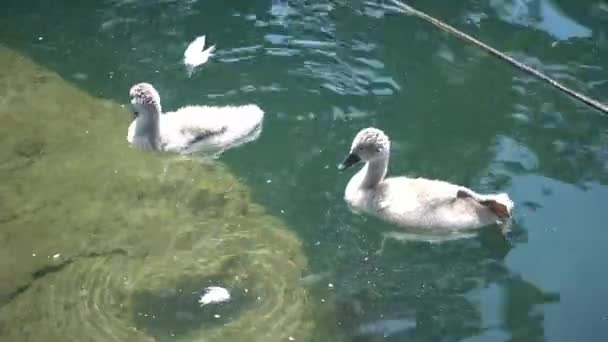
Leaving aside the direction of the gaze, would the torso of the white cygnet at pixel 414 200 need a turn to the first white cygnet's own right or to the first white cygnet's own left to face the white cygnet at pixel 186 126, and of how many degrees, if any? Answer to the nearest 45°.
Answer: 0° — it already faces it

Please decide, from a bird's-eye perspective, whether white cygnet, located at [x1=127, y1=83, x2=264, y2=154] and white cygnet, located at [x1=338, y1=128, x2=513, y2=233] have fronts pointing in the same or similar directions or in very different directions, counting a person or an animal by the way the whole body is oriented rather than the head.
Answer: same or similar directions

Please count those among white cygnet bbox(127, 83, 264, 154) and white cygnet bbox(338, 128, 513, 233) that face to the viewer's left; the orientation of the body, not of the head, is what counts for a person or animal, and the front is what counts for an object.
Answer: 2

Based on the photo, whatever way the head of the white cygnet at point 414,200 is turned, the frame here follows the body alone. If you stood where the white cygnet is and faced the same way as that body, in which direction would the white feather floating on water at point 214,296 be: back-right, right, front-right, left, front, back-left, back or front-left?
front-left

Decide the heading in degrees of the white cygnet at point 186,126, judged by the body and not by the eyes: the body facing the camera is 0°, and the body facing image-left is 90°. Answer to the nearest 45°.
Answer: approximately 90°

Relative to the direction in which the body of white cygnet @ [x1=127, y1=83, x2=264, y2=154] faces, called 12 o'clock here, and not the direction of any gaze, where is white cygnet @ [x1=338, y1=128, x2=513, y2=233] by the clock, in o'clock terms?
white cygnet @ [x1=338, y1=128, x2=513, y2=233] is roughly at 7 o'clock from white cygnet @ [x1=127, y1=83, x2=264, y2=154].

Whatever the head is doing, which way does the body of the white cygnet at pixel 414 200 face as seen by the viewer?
to the viewer's left

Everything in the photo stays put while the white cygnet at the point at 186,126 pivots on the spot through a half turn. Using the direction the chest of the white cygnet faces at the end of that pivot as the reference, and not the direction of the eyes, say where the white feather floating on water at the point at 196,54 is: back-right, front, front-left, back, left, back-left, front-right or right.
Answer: left

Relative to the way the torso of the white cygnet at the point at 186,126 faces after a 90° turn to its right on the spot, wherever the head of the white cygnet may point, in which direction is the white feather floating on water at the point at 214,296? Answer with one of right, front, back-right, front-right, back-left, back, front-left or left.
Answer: back
